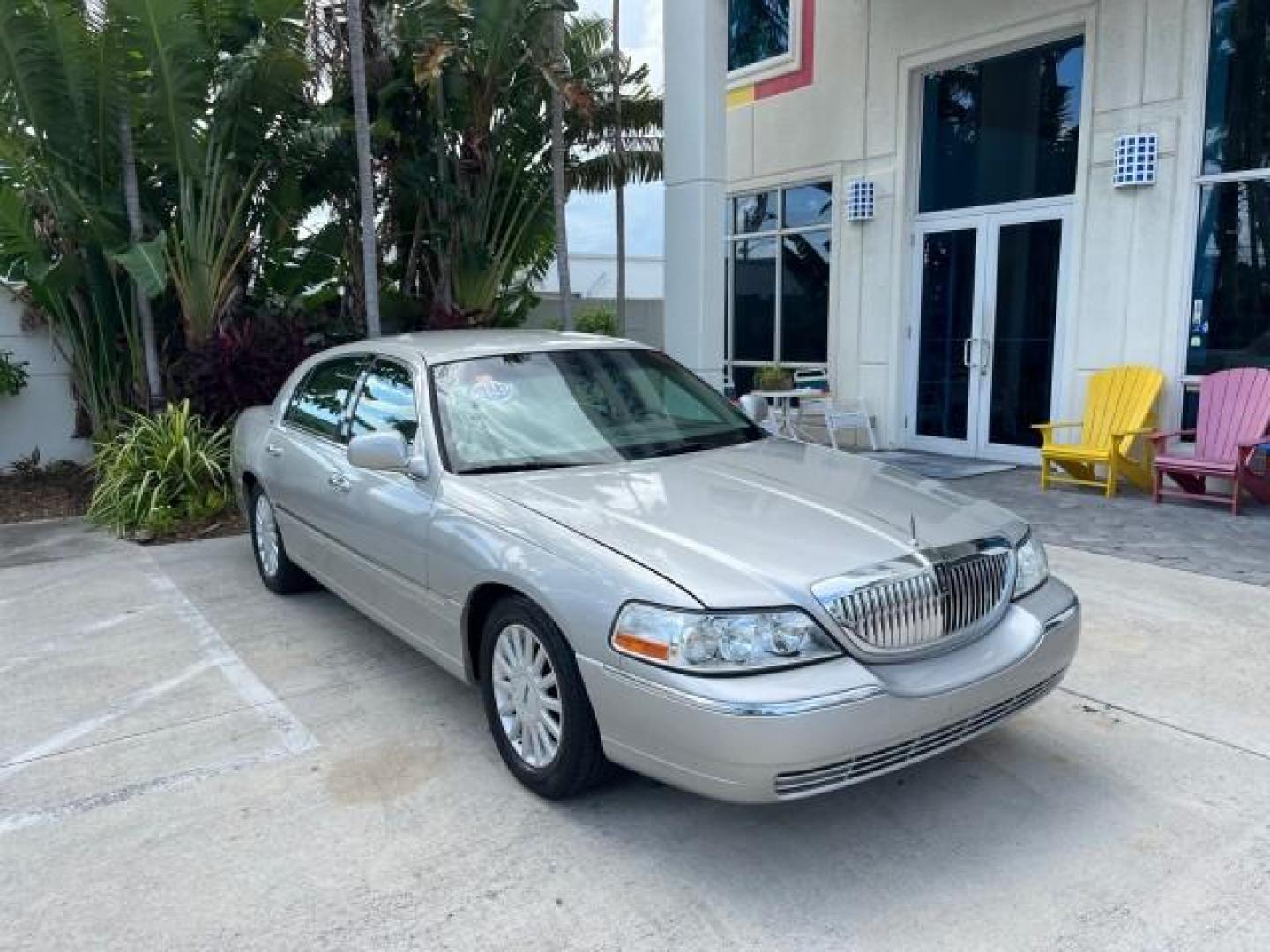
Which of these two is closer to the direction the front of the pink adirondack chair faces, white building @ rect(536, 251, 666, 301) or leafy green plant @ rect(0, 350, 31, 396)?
the leafy green plant

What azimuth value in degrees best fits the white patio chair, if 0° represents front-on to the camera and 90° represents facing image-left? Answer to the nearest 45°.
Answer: approximately 135°

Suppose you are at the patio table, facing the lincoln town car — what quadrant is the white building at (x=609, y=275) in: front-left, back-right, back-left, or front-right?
back-right

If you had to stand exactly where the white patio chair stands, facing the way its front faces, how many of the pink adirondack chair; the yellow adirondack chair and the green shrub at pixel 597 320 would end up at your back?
2

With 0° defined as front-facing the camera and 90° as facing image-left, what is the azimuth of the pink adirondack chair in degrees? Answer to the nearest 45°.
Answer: approximately 45°

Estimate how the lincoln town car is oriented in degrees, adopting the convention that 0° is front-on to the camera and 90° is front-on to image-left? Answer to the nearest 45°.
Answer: approximately 315°

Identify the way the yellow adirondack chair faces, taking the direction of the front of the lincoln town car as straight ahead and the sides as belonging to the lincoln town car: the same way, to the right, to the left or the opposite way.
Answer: to the right
